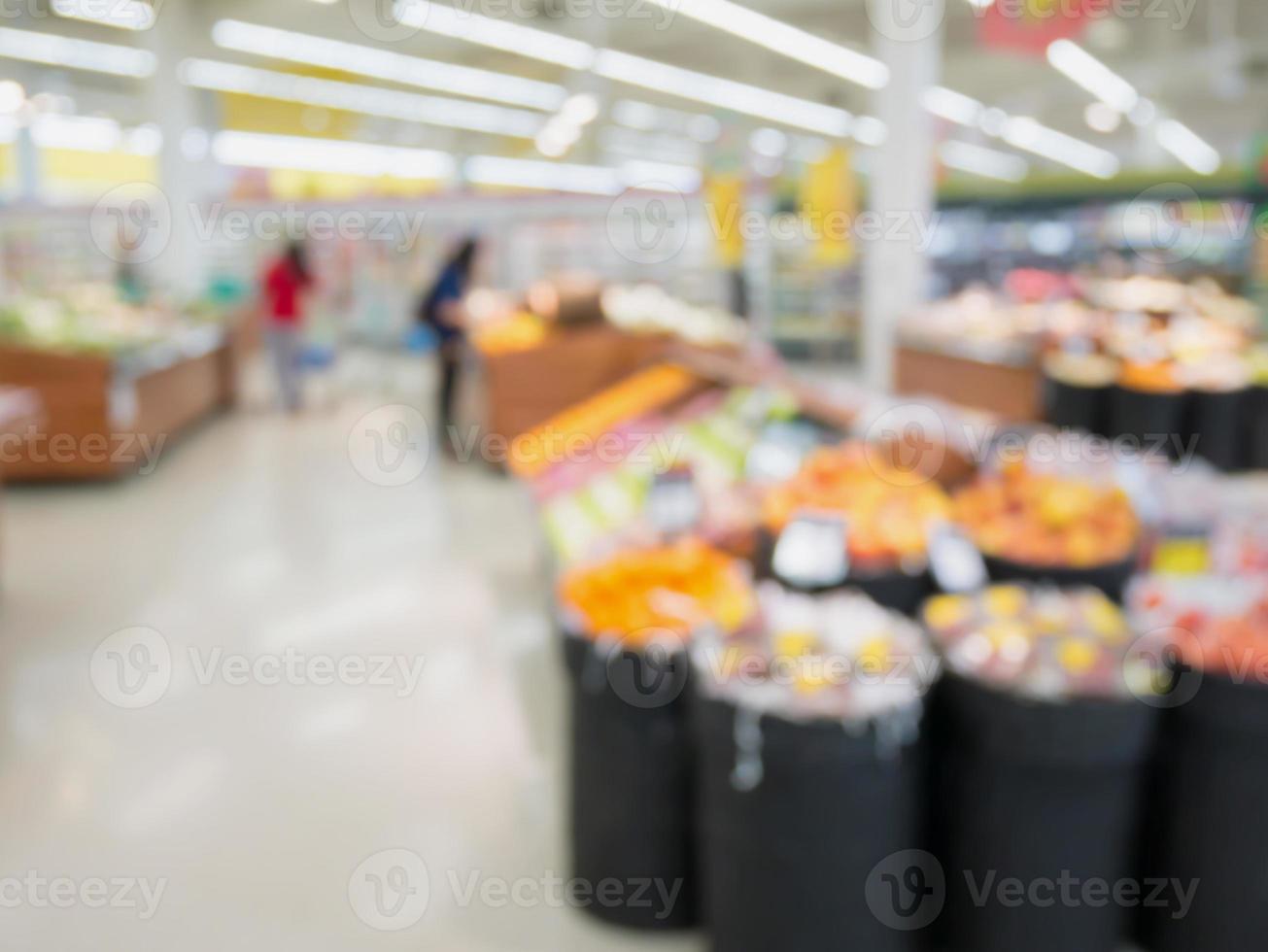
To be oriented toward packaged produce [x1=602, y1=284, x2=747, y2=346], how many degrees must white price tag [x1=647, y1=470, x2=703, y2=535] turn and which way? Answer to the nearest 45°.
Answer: approximately 180°

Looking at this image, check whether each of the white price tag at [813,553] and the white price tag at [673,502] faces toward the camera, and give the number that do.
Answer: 2

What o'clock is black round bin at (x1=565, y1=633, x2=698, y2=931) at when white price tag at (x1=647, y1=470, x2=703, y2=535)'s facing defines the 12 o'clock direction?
The black round bin is roughly at 12 o'clock from the white price tag.

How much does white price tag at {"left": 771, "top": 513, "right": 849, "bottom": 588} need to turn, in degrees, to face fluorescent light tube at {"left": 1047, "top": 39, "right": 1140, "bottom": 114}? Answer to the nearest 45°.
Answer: approximately 180°

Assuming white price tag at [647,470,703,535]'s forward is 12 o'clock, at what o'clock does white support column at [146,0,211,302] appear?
The white support column is roughly at 5 o'clock from the white price tag.

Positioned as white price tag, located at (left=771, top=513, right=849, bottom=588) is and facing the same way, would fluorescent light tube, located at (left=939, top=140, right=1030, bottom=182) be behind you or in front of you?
behind

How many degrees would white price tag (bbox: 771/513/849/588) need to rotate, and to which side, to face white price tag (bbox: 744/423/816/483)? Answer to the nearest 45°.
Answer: approximately 180°

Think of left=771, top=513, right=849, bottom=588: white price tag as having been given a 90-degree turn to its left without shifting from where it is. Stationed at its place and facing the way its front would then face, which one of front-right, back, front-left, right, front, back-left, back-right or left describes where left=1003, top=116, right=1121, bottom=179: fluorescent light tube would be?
left

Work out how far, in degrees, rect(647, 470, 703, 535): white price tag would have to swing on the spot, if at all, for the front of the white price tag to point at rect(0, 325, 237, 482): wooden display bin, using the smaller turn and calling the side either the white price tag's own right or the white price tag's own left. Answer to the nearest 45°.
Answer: approximately 135° to the white price tag's own right

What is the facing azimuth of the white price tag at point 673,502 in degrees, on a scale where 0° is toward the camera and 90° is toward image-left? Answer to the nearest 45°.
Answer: approximately 0°

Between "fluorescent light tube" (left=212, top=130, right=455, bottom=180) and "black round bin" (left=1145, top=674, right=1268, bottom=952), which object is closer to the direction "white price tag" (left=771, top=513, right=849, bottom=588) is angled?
the black round bin

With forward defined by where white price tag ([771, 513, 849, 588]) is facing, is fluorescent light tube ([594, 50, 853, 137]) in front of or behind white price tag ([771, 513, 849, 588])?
behind
